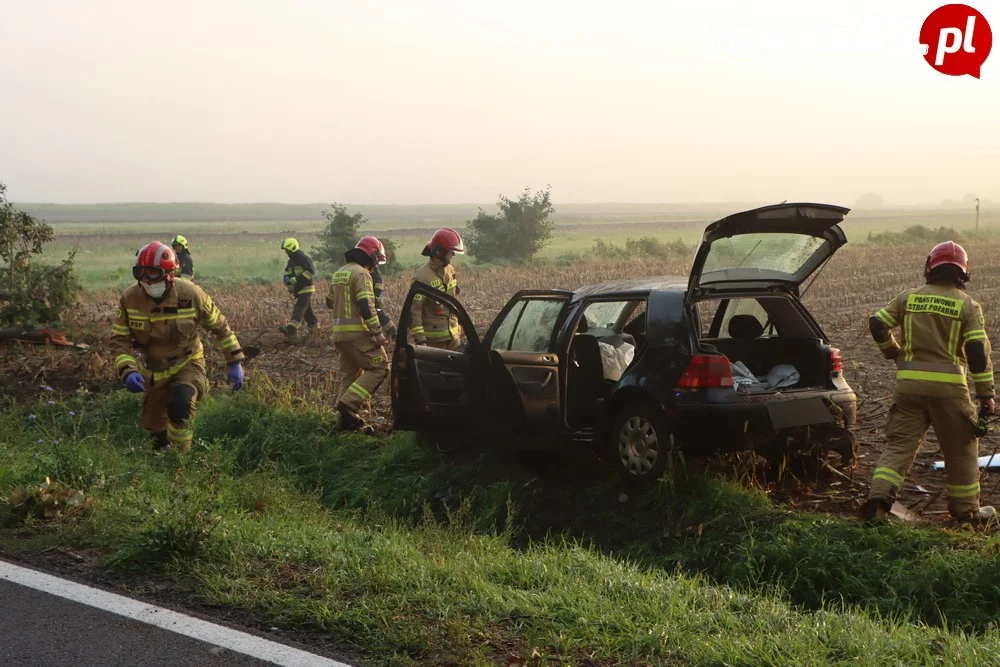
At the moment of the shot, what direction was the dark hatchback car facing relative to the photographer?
facing away from the viewer and to the left of the viewer

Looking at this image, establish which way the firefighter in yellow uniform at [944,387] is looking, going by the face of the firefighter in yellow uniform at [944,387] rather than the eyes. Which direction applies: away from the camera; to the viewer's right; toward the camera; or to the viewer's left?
away from the camera

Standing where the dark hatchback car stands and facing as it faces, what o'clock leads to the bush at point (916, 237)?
The bush is roughly at 2 o'clock from the dark hatchback car.

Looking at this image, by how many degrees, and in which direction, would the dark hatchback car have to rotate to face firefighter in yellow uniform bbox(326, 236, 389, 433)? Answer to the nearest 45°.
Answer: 0° — it already faces them

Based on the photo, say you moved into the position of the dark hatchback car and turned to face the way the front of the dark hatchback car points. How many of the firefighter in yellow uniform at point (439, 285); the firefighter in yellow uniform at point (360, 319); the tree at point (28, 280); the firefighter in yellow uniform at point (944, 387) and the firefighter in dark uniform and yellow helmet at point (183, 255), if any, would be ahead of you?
4

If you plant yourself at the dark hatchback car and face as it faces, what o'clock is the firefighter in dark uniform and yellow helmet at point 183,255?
The firefighter in dark uniform and yellow helmet is roughly at 12 o'clock from the dark hatchback car.

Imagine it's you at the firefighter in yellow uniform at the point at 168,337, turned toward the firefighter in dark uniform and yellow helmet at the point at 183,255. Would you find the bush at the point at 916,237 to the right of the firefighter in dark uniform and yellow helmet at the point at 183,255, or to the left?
right

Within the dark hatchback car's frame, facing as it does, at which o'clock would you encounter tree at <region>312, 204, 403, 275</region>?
The tree is roughly at 1 o'clock from the dark hatchback car.

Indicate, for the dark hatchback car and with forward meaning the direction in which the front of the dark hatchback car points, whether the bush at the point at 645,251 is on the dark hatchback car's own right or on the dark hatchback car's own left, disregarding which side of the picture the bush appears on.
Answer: on the dark hatchback car's own right

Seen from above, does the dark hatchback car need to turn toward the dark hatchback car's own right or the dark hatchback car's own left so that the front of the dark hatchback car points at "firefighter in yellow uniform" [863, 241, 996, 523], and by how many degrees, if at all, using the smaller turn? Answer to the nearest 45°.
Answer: approximately 180°

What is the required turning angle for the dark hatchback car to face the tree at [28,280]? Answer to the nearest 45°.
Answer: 0° — it already faces it

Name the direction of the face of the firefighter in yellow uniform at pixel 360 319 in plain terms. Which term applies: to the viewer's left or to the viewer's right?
to the viewer's right

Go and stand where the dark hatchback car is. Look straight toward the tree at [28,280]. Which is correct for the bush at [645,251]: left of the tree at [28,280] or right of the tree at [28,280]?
right
